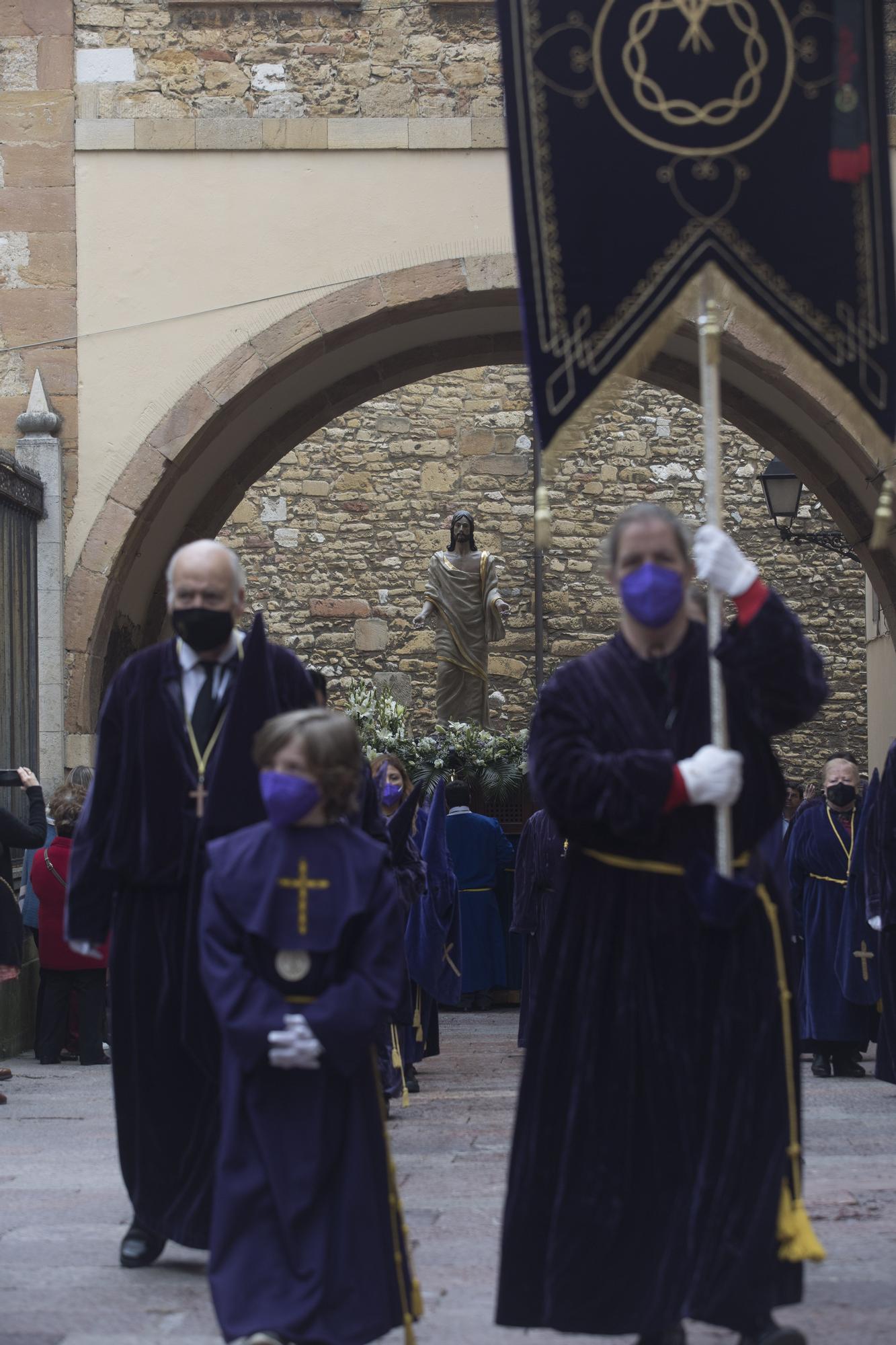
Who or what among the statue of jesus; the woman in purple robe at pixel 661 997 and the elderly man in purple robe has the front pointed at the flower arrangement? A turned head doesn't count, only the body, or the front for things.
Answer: the statue of jesus

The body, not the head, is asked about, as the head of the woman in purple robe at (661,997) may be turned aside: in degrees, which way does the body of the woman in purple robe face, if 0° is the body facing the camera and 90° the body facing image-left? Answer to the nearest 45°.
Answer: approximately 0°

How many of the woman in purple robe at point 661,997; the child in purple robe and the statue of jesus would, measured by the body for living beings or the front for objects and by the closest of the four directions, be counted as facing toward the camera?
3

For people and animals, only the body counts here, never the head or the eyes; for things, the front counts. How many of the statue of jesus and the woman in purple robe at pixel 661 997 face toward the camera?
2

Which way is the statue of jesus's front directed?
toward the camera

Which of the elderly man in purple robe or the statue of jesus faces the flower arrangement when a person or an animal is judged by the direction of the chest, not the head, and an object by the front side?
the statue of jesus

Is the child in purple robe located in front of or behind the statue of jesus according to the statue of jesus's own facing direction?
in front

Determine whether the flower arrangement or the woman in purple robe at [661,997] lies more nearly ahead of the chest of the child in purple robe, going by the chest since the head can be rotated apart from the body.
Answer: the woman in purple robe

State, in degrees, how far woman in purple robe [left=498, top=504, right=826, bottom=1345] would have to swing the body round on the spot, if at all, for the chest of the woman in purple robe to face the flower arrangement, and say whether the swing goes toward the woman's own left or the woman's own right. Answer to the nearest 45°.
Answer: approximately 180°

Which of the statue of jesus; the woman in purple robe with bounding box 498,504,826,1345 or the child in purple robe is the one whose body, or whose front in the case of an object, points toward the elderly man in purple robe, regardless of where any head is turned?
the statue of jesus

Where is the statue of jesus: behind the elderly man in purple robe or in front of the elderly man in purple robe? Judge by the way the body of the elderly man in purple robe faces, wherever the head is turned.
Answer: behind

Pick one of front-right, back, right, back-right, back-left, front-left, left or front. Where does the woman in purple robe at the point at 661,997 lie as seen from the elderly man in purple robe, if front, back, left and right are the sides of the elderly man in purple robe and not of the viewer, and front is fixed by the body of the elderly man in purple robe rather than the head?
front-left

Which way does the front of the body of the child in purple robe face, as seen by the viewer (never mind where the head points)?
toward the camera

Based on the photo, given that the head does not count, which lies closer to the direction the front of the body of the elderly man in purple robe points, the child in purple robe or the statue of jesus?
the child in purple robe

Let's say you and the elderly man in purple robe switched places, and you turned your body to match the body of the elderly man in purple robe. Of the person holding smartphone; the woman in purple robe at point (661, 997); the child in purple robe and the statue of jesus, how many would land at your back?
2

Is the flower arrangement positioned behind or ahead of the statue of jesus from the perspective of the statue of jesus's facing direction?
ahead
